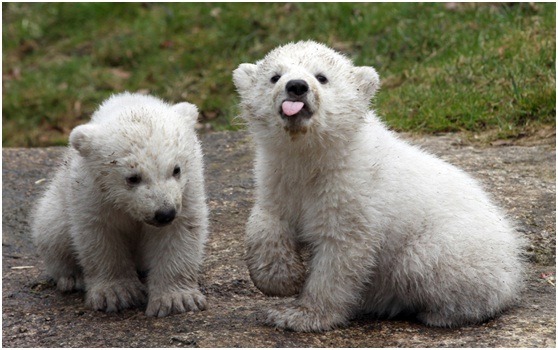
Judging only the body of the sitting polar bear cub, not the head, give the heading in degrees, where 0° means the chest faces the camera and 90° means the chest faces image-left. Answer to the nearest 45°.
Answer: approximately 45°

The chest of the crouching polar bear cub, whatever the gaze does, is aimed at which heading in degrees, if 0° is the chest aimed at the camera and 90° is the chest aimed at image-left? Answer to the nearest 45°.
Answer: approximately 315°
